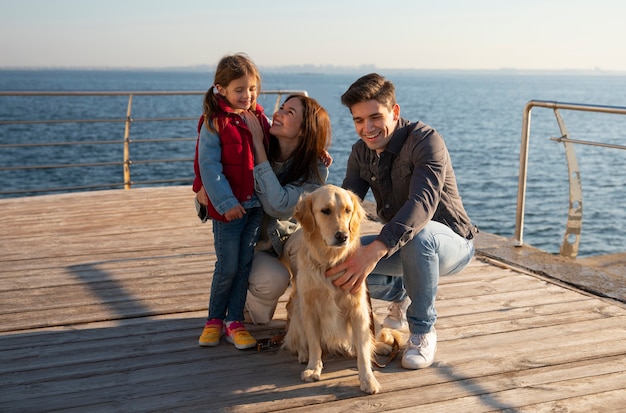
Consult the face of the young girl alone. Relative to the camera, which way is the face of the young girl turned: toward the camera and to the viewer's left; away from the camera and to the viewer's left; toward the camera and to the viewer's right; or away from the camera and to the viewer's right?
toward the camera and to the viewer's right

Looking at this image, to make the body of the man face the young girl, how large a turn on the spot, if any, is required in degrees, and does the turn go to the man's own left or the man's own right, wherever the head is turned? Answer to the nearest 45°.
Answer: approximately 45° to the man's own right

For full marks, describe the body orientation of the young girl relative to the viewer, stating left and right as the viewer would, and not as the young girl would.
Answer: facing the viewer and to the right of the viewer

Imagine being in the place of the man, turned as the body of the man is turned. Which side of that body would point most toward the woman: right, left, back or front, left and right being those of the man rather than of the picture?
right

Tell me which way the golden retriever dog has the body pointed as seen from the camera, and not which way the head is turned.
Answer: toward the camera

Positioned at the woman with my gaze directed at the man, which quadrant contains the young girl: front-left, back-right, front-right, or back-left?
back-right

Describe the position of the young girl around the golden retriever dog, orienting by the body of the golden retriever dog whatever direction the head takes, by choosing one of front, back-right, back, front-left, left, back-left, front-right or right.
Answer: back-right

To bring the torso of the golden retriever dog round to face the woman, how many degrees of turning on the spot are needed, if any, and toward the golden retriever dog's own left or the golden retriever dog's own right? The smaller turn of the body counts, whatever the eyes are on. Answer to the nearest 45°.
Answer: approximately 135° to the golden retriever dog's own right

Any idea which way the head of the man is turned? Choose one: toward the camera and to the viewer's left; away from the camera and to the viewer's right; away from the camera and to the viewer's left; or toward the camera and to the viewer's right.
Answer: toward the camera and to the viewer's left

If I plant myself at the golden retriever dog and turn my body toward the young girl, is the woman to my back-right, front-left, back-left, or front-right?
front-right
